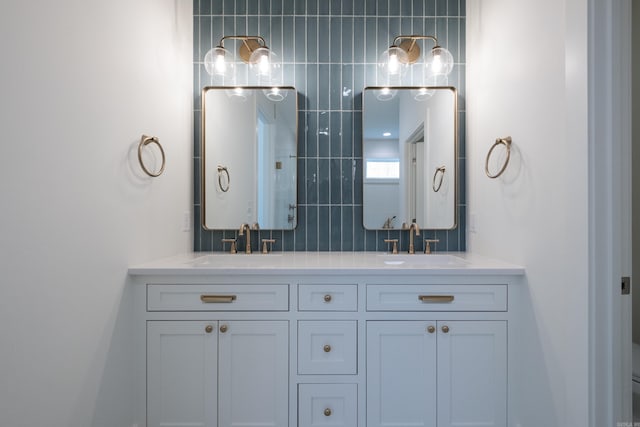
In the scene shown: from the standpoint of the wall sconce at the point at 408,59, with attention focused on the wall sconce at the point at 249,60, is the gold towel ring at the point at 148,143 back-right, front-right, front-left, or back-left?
front-left

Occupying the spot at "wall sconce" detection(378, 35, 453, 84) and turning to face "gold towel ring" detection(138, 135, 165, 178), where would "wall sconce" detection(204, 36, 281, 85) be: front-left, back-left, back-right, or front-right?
front-right

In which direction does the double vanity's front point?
toward the camera
